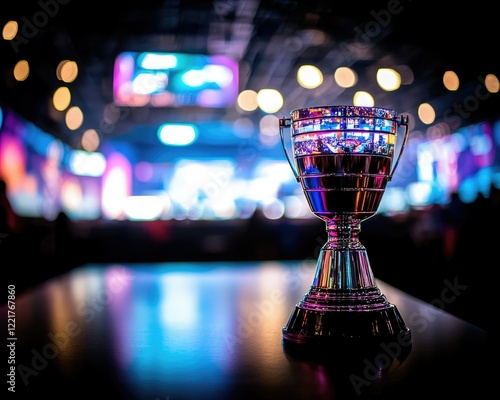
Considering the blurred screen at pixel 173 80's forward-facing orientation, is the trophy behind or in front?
in front

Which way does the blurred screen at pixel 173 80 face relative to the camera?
toward the camera
